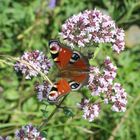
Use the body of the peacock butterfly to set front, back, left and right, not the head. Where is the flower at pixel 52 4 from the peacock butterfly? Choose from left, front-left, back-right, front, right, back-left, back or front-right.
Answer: right

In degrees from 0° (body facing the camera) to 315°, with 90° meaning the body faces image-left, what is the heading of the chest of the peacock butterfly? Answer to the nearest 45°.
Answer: approximately 90°
